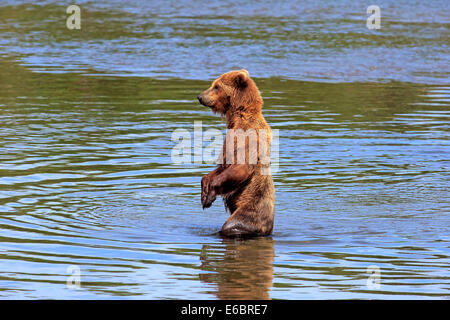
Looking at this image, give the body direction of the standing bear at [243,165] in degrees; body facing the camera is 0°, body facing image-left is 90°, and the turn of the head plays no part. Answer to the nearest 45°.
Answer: approximately 90°
